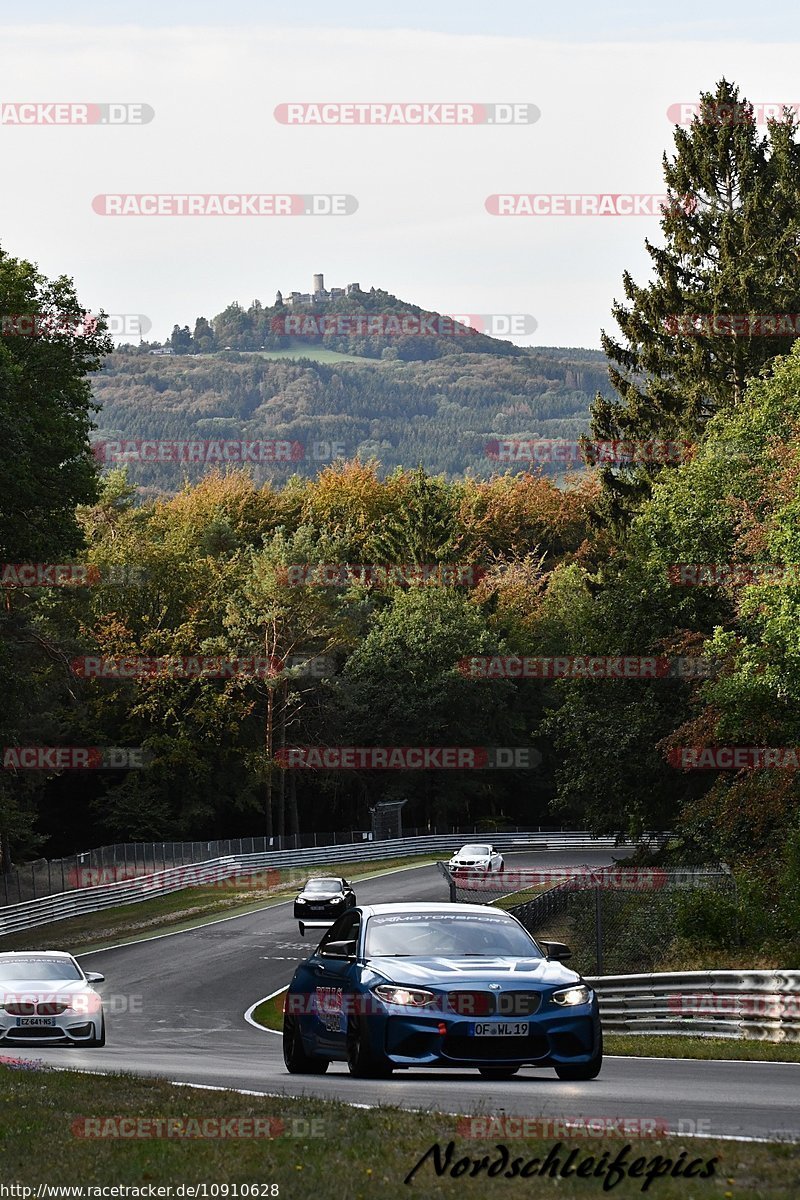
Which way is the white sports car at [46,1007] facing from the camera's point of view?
toward the camera

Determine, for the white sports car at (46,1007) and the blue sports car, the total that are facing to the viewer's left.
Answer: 0

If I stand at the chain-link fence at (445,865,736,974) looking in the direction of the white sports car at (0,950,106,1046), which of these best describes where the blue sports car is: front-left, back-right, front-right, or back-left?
front-left

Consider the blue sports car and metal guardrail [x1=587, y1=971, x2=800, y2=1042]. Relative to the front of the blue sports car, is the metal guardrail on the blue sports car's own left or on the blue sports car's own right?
on the blue sports car's own left

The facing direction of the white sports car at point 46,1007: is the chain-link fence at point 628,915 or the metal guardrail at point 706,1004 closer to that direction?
the metal guardrail

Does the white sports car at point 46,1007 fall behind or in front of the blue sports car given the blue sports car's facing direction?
behind

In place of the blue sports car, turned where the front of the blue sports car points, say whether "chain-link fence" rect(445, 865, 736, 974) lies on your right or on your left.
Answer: on your left

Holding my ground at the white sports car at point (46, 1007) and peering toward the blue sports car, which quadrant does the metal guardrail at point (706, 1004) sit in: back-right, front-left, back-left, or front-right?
front-left

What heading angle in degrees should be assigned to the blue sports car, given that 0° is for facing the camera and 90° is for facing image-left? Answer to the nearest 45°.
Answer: approximately 315°

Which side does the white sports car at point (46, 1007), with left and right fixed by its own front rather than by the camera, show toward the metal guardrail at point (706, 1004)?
left

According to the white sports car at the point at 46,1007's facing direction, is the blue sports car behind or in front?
in front
